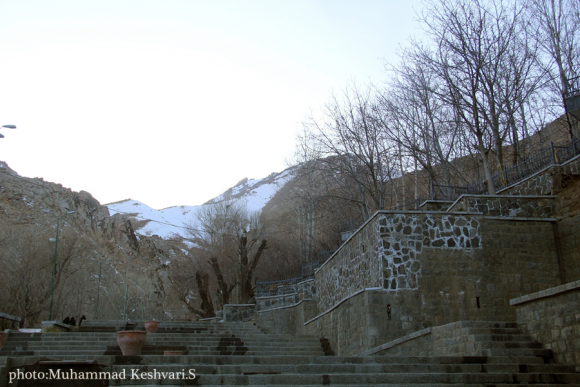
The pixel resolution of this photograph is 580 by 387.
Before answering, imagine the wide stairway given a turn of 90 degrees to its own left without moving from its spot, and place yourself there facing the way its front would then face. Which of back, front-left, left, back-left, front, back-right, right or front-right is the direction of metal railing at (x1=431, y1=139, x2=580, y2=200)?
front-left

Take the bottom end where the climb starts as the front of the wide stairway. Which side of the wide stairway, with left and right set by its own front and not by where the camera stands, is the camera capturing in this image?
front

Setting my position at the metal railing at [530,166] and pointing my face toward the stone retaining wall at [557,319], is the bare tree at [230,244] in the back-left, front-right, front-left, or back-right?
back-right

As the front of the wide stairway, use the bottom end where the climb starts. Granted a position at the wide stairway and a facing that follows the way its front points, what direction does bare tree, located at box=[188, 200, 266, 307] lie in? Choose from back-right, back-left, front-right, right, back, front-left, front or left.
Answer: back

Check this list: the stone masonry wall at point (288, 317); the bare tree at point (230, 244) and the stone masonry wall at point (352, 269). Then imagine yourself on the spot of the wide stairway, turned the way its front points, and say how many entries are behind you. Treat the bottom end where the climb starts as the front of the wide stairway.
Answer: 3

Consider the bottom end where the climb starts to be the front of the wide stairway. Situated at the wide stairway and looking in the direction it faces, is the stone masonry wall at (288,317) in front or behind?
behind

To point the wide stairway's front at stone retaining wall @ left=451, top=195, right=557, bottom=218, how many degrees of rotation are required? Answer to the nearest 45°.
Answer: approximately 135° to its left

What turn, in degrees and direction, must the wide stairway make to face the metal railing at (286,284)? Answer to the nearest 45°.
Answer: approximately 180°

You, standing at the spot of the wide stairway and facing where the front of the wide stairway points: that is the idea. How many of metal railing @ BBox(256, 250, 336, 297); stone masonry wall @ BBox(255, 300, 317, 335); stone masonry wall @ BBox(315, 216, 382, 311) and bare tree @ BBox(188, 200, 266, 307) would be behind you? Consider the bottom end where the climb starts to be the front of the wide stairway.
4

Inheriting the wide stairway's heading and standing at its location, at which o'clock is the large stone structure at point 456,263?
The large stone structure is roughly at 7 o'clock from the wide stairway.

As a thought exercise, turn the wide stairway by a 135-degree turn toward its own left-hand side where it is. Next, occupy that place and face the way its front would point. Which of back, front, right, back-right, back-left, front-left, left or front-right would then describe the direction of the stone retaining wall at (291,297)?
front-left
